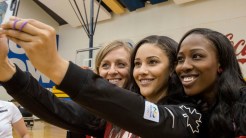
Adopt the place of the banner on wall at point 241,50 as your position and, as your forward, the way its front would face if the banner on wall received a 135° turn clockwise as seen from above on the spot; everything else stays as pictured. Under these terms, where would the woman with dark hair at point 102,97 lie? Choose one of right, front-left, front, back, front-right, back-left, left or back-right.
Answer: back-left

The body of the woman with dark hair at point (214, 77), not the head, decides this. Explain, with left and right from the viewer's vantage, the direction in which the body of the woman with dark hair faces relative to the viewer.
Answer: facing the viewer and to the left of the viewer

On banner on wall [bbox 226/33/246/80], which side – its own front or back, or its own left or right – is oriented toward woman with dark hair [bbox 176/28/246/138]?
front

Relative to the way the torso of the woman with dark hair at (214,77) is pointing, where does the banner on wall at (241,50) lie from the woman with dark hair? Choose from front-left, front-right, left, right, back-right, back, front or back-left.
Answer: back-right

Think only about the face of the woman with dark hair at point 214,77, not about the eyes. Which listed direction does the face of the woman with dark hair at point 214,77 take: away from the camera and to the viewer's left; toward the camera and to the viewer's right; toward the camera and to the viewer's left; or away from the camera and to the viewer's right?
toward the camera and to the viewer's left

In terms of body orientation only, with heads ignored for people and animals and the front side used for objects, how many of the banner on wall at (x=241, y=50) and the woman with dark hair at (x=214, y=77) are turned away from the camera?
0

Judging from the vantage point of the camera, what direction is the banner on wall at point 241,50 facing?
facing the viewer
